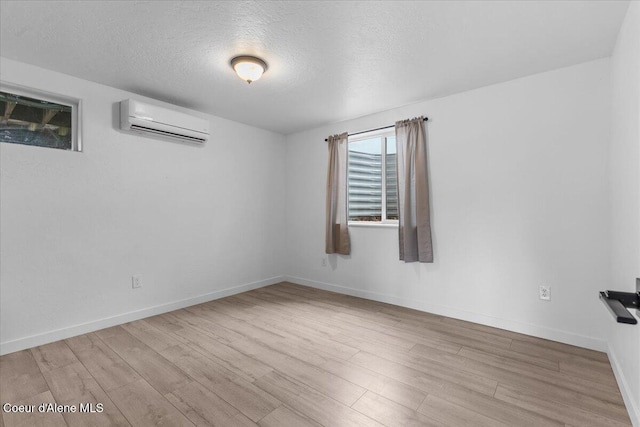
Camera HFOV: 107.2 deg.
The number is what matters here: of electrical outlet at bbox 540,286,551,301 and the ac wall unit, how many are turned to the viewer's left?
0

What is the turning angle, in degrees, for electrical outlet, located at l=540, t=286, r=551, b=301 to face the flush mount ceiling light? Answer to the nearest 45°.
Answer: approximately 45° to its right

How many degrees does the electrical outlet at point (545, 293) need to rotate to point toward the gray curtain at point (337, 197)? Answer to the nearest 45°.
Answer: approximately 90° to its right

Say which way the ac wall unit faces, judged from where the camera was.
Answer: facing the viewer and to the right of the viewer

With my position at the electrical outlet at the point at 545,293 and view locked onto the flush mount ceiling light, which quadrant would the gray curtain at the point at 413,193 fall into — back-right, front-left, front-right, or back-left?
front-right

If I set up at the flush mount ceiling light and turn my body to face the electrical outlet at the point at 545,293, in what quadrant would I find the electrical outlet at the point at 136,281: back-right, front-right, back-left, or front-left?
back-left

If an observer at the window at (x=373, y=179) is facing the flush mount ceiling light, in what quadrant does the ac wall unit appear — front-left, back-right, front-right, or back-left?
front-right

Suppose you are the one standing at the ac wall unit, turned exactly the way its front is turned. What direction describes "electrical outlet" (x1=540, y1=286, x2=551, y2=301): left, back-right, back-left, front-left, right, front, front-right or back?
front

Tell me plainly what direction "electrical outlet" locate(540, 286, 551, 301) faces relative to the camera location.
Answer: facing the viewer

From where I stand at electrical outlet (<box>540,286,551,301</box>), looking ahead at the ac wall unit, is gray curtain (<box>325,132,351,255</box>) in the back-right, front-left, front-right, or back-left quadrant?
front-right

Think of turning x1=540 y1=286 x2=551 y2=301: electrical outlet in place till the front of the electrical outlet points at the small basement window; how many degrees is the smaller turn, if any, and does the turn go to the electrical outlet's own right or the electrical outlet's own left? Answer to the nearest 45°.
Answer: approximately 45° to the electrical outlet's own right

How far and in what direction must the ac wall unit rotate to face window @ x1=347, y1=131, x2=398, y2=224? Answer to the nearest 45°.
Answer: approximately 45° to its left

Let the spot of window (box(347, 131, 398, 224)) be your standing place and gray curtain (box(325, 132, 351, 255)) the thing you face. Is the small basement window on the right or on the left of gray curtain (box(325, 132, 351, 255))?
left

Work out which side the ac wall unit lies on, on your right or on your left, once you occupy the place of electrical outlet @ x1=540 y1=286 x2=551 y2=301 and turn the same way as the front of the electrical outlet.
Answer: on your right

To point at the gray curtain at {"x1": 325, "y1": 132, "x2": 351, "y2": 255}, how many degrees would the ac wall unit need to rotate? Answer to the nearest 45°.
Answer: approximately 45° to its left
